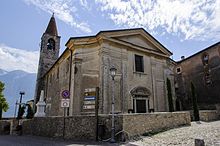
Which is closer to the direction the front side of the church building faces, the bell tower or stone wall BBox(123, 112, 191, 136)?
the stone wall

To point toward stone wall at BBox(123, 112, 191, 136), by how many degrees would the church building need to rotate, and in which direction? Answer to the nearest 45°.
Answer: approximately 45° to its right

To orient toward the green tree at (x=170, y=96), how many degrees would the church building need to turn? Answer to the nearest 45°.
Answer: approximately 90° to its left

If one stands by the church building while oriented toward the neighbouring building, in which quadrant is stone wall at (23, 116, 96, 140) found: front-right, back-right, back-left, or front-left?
back-right

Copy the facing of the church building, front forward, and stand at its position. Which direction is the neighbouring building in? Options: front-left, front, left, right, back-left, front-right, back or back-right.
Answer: left

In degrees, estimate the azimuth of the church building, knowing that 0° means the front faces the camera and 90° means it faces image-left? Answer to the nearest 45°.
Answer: approximately 315°
